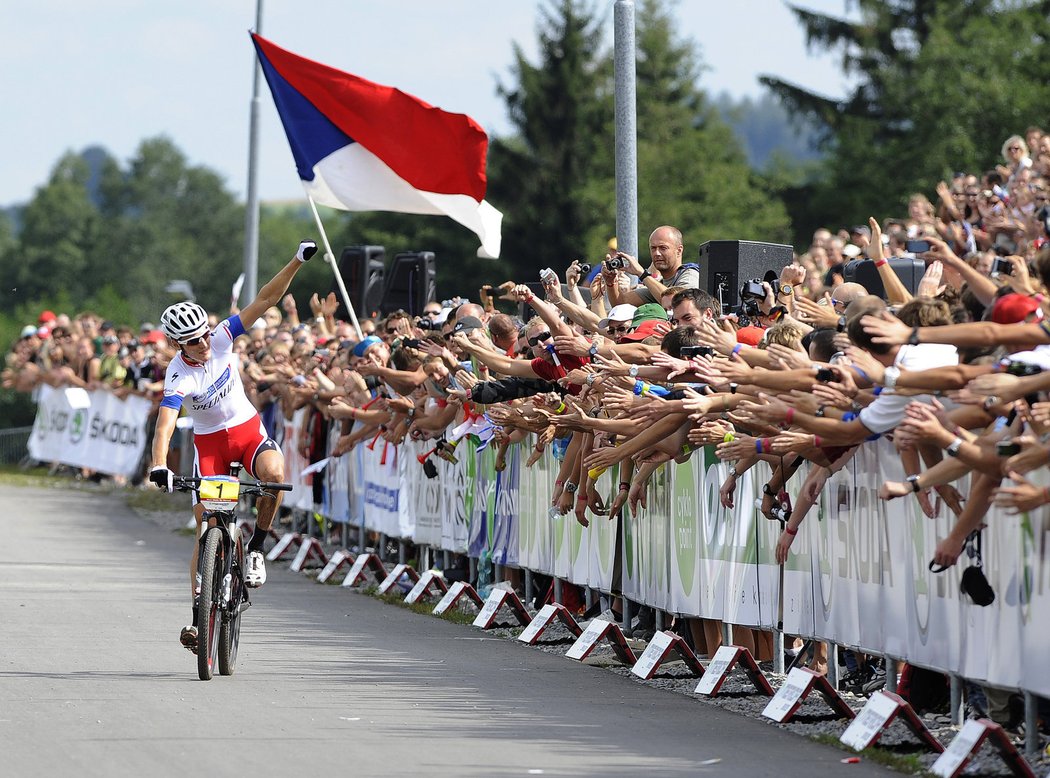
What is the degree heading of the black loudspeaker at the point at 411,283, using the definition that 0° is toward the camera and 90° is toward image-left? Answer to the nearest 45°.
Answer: approximately 315°

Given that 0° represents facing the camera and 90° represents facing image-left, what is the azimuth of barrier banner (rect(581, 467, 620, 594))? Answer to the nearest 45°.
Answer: approximately 45°

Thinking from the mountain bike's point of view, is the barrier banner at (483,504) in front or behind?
behind

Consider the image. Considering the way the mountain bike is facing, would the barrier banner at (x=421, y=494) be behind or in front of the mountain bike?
behind

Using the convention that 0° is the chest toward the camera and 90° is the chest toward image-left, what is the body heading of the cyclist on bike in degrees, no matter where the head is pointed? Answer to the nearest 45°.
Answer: approximately 0°
